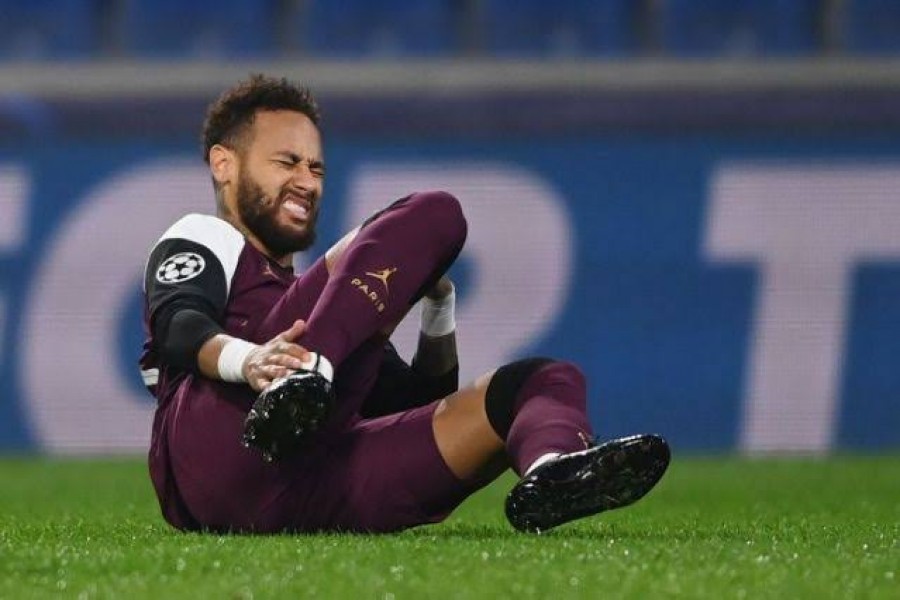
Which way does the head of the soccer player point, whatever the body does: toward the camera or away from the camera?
toward the camera

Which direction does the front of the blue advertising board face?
toward the camera

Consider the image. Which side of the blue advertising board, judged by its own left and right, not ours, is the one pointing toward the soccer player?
front
